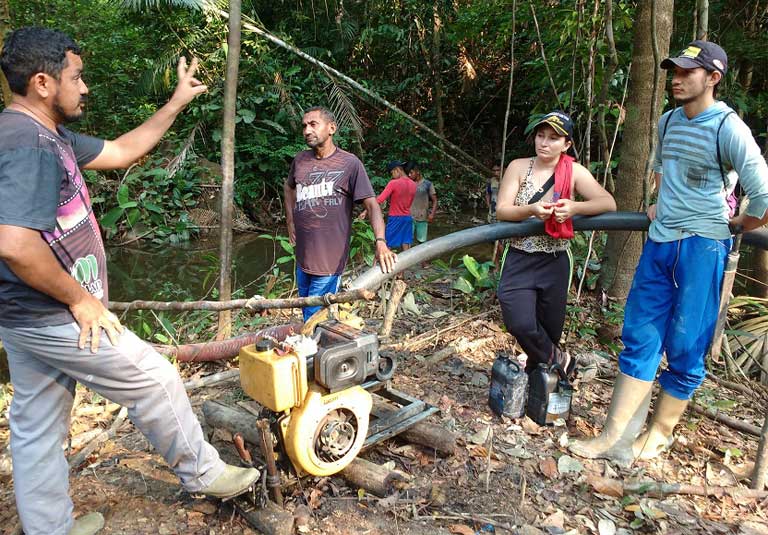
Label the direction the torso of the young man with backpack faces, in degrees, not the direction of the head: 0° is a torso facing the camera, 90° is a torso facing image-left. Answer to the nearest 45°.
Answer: approximately 45°

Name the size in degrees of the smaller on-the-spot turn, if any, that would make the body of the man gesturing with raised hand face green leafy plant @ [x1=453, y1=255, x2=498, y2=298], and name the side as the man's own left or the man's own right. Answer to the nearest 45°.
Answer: approximately 45° to the man's own left

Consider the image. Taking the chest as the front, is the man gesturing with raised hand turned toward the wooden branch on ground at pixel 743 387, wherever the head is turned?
yes

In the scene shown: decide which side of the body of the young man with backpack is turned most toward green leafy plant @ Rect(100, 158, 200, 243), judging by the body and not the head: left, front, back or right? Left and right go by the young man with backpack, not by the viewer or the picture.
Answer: right

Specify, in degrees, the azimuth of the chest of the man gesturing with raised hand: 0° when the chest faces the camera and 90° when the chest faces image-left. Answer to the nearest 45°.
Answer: approximately 270°

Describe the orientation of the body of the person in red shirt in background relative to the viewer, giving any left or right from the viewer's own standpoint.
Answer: facing away from the viewer and to the left of the viewer

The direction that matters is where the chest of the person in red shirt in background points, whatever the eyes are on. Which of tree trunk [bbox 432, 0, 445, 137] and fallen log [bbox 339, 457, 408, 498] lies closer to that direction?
the tree trunk

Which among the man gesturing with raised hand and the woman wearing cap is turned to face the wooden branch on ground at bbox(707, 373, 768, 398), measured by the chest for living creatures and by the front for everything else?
the man gesturing with raised hand
